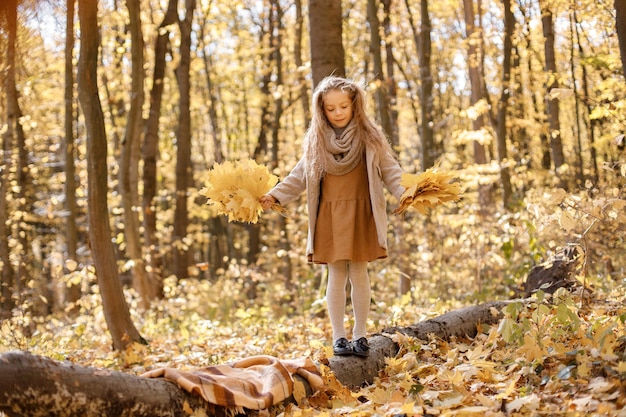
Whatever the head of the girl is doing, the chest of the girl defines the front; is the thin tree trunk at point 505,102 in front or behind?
behind

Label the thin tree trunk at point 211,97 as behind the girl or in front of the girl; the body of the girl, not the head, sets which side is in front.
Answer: behind

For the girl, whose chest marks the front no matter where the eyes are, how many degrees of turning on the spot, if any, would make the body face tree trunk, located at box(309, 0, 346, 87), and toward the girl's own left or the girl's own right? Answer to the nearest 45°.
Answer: approximately 180°

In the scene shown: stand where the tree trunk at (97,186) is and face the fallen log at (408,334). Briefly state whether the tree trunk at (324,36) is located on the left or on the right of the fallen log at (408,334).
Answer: left

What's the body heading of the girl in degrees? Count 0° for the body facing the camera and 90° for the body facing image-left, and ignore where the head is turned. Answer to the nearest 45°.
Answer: approximately 0°

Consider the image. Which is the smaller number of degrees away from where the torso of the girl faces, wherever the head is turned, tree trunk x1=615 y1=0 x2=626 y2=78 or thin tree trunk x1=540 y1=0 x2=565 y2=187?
the tree trunk

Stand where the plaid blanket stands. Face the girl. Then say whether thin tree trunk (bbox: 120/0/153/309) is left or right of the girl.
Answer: left

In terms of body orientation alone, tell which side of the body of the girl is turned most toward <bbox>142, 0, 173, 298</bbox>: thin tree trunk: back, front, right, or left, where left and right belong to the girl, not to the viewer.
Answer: back

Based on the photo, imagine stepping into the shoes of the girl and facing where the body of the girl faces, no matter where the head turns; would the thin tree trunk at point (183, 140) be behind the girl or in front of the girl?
behind
